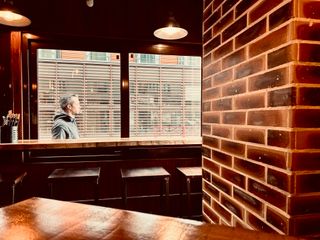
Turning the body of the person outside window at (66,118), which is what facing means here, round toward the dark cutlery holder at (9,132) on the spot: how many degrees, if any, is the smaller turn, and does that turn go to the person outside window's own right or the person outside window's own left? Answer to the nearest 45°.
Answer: approximately 135° to the person outside window's own right

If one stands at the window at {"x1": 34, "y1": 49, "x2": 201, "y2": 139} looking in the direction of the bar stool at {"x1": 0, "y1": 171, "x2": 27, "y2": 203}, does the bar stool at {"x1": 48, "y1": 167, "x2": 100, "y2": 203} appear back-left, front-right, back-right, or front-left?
front-left

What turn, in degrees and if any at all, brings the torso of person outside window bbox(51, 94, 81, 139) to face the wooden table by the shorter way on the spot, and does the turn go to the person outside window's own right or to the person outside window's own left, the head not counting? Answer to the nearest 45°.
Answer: approximately 90° to the person outside window's own right

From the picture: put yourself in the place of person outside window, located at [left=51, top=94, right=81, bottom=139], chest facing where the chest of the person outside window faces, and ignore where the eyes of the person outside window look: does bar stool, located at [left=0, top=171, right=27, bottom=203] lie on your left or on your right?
on your right

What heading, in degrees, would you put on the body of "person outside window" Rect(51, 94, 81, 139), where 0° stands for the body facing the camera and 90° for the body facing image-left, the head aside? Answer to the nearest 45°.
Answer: approximately 270°

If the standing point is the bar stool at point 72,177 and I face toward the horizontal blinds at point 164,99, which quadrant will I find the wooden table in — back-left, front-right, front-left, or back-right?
back-right

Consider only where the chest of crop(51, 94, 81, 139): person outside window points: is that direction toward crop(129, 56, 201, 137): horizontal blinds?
yes

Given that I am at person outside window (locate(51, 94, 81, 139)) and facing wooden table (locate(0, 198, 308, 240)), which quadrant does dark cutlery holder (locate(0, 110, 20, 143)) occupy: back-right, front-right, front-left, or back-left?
front-right
